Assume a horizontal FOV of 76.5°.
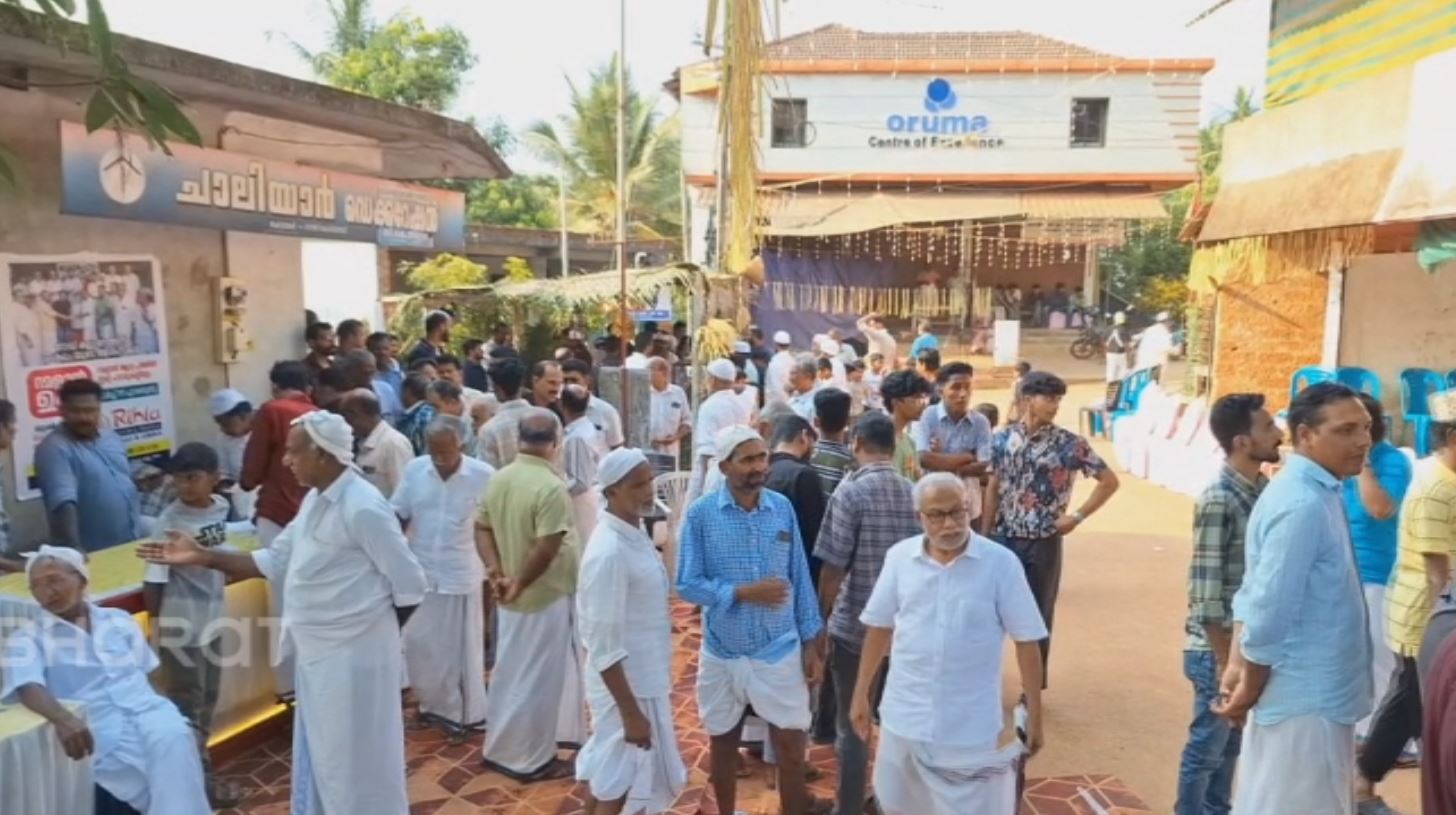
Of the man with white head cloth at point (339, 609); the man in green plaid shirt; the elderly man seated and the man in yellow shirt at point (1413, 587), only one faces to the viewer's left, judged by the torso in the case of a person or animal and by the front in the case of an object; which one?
the man with white head cloth

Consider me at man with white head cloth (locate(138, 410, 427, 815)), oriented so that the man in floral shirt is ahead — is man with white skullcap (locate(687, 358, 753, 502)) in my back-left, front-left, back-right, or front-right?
front-left

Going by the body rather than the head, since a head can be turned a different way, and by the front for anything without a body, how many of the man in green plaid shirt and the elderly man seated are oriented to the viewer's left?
0

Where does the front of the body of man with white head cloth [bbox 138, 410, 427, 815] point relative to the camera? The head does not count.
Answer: to the viewer's left

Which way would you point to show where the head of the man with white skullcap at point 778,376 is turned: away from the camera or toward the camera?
away from the camera

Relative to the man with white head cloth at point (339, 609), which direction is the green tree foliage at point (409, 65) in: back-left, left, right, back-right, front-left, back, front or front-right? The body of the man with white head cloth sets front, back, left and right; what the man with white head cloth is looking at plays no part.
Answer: right

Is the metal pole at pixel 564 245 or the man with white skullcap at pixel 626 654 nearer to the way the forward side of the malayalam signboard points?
the man with white skullcap

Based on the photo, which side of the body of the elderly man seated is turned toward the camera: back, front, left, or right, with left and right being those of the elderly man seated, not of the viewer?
front

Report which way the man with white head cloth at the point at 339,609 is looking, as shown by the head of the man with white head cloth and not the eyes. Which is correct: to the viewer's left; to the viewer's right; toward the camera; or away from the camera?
to the viewer's left
